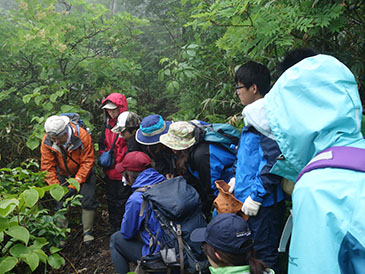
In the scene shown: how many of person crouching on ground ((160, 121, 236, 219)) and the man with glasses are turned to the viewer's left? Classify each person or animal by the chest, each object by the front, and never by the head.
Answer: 2

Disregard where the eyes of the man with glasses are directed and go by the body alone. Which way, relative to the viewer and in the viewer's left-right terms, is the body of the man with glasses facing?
facing to the left of the viewer

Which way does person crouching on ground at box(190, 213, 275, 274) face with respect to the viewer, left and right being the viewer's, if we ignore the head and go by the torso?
facing away from the viewer and to the left of the viewer

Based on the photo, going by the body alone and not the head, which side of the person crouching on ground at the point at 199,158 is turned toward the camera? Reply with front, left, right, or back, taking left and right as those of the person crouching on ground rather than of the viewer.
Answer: left

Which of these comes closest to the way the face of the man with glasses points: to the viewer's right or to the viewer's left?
to the viewer's left

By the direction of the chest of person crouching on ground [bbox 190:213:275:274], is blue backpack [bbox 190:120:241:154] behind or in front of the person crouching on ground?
in front

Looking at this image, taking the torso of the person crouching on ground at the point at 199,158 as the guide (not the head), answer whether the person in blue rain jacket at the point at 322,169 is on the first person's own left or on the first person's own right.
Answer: on the first person's own left
